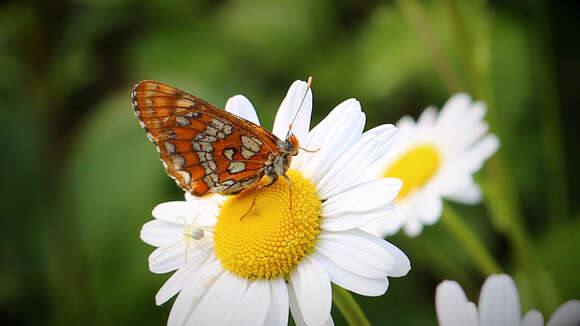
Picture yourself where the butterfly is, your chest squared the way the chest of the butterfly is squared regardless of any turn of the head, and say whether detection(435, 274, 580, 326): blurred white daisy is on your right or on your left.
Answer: on your right

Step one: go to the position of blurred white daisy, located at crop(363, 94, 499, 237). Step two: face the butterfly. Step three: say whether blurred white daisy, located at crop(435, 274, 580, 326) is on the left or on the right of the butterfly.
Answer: left

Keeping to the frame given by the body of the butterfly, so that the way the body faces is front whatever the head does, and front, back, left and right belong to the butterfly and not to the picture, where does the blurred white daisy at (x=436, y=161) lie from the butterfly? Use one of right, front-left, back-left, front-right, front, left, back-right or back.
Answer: front-left

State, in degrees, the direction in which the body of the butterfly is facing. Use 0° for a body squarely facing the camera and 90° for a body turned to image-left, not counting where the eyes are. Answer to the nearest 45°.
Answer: approximately 270°
